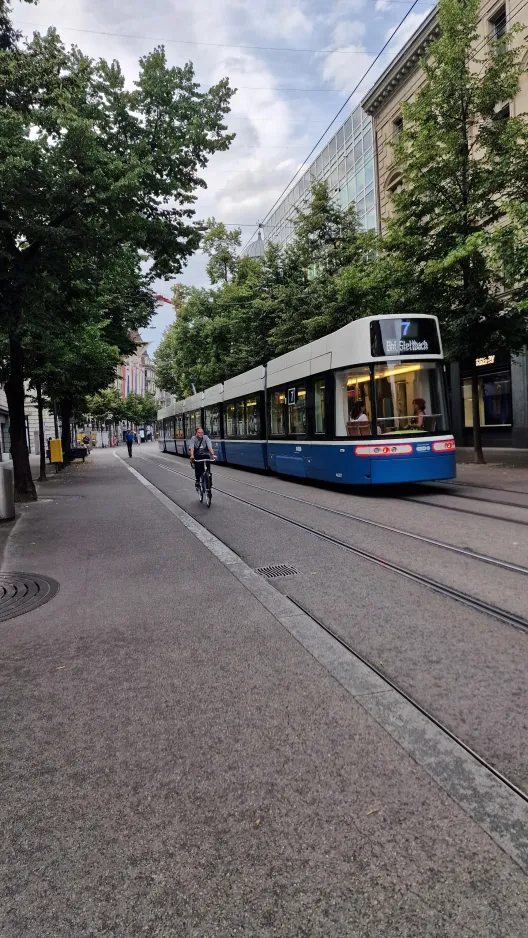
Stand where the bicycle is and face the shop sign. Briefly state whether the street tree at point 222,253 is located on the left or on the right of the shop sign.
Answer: left

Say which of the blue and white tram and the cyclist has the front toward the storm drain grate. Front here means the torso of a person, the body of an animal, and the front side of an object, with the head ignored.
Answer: the cyclist

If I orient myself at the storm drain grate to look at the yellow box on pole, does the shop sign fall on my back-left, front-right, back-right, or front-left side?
front-right

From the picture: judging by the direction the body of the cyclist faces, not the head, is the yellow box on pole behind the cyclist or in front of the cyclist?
behind

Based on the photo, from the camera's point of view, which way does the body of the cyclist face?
toward the camera

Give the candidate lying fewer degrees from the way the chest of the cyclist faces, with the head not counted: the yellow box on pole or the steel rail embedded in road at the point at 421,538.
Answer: the steel rail embedded in road

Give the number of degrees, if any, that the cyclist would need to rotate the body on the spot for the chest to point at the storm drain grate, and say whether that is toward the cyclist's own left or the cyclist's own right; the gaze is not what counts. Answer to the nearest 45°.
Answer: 0° — they already face it
